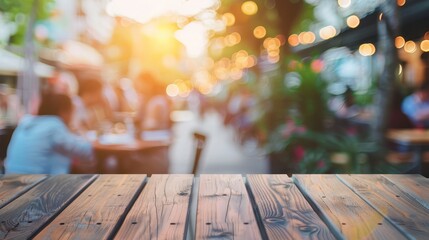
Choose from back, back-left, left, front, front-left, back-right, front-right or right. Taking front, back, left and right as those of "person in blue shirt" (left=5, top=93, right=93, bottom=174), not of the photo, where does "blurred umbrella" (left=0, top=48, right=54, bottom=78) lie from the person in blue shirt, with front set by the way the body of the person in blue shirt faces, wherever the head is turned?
front-left

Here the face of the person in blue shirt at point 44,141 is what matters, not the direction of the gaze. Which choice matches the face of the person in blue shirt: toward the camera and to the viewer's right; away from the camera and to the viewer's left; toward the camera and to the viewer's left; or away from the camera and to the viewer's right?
away from the camera and to the viewer's right

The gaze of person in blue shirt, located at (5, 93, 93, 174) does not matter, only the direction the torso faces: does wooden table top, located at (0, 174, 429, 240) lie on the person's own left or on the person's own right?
on the person's own right

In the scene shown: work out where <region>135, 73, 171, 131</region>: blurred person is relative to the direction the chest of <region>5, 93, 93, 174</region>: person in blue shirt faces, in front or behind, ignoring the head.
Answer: in front

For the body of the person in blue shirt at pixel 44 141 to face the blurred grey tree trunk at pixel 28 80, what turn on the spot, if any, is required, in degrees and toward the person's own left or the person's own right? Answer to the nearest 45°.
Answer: approximately 45° to the person's own left

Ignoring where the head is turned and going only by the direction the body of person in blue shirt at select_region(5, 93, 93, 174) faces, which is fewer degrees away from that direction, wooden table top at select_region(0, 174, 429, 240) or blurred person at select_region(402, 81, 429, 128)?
the blurred person

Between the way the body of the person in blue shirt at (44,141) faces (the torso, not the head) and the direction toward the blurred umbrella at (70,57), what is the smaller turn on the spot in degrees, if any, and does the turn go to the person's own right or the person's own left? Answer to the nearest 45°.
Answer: approximately 45° to the person's own left

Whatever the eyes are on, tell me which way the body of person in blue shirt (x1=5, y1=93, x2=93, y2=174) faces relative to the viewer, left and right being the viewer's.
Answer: facing away from the viewer and to the right of the viewer

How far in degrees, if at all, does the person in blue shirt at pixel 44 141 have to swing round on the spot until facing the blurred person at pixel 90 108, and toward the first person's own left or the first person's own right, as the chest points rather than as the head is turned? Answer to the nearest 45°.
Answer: approximately 45° to the first person's own left

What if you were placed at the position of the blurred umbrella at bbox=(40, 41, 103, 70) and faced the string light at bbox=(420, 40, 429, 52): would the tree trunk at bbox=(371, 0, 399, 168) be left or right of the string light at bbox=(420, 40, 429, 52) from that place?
right
